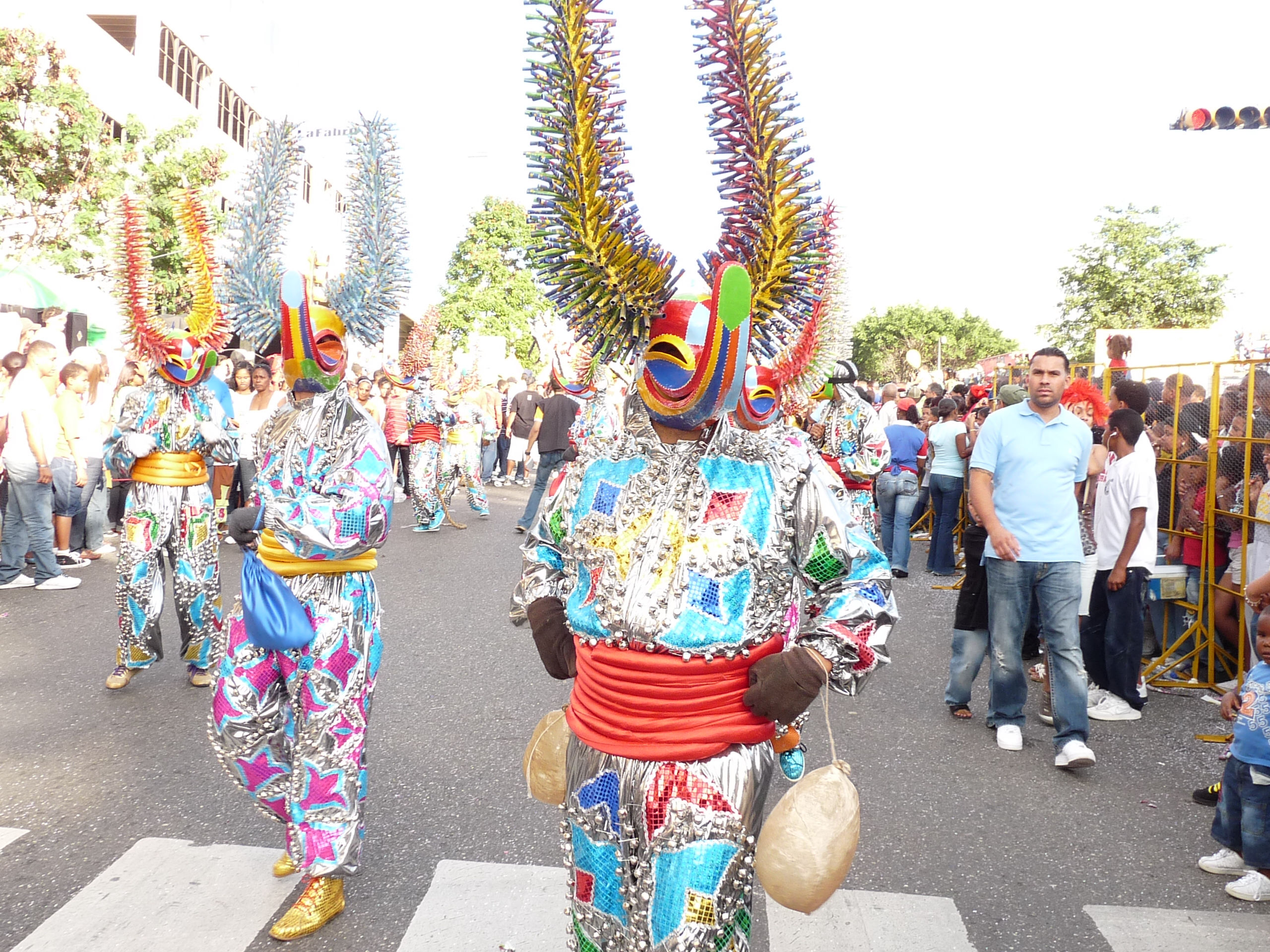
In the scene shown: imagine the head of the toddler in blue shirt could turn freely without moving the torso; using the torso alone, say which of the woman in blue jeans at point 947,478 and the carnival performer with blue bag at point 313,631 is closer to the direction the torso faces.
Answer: the carnival performer with blue bag

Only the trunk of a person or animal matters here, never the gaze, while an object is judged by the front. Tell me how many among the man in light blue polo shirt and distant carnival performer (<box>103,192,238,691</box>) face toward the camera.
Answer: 2

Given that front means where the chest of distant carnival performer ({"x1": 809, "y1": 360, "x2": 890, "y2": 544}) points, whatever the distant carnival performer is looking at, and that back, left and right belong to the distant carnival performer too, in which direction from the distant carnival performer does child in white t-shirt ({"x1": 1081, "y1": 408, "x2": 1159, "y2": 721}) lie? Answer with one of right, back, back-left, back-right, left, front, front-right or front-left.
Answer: left

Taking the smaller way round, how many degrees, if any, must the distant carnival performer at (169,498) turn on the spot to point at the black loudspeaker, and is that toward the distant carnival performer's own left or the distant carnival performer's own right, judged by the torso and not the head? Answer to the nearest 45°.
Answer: approximately 180°

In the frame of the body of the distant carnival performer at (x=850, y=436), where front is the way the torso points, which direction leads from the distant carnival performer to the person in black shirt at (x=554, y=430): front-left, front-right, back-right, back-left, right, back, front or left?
right

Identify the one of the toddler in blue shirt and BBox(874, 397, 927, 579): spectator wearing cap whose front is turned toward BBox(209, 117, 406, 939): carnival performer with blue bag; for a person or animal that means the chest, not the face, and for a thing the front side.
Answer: the toddler in blue shirt

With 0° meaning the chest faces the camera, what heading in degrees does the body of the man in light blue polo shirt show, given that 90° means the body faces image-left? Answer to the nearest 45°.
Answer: approximately 0°

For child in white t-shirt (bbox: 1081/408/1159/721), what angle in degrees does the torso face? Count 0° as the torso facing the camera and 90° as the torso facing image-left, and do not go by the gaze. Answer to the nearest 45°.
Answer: approximately 90°

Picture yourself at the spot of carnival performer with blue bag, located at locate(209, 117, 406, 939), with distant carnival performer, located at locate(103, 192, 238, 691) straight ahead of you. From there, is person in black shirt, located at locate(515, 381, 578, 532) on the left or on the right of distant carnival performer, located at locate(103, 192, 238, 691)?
right

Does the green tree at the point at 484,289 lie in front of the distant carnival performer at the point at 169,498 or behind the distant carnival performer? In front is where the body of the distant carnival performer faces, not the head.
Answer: behind
